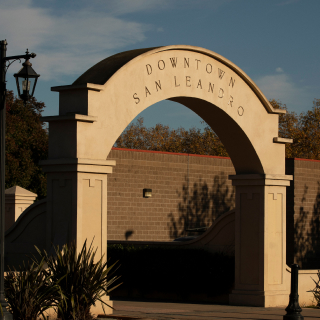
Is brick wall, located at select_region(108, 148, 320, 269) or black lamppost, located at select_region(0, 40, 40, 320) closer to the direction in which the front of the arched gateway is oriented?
the black lamppost

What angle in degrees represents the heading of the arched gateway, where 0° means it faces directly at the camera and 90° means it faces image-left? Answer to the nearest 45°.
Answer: approximately 315°

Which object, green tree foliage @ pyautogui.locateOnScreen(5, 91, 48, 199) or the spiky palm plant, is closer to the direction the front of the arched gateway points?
the spiky palm plant

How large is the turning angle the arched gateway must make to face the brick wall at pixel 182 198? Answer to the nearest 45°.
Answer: approximately 135° to its left

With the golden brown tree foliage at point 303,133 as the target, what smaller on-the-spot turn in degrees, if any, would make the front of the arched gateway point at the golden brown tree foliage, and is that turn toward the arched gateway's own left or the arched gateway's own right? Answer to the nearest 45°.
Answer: approximately 135° to the arched gateway's own left

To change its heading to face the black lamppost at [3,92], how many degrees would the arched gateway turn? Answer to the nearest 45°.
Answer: approximately 90° to its right

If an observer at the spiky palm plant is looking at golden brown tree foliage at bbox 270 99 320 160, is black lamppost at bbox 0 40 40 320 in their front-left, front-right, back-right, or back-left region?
back-left

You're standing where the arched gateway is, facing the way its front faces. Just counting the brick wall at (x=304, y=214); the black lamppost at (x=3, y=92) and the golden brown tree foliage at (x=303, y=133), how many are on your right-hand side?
1

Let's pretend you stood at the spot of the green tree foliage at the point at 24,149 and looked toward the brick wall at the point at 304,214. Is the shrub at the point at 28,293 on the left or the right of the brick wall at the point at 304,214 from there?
right

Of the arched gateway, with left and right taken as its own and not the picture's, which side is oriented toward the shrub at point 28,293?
right

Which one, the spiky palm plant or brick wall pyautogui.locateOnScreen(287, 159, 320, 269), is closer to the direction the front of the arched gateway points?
the spiky palm plant

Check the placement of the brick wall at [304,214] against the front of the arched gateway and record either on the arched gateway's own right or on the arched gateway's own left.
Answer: on the arched gateway's own left

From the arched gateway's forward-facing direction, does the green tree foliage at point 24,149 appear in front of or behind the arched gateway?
behind

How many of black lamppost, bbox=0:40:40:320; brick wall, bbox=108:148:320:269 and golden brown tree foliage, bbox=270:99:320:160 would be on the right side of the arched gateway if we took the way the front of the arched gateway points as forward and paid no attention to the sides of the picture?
1
